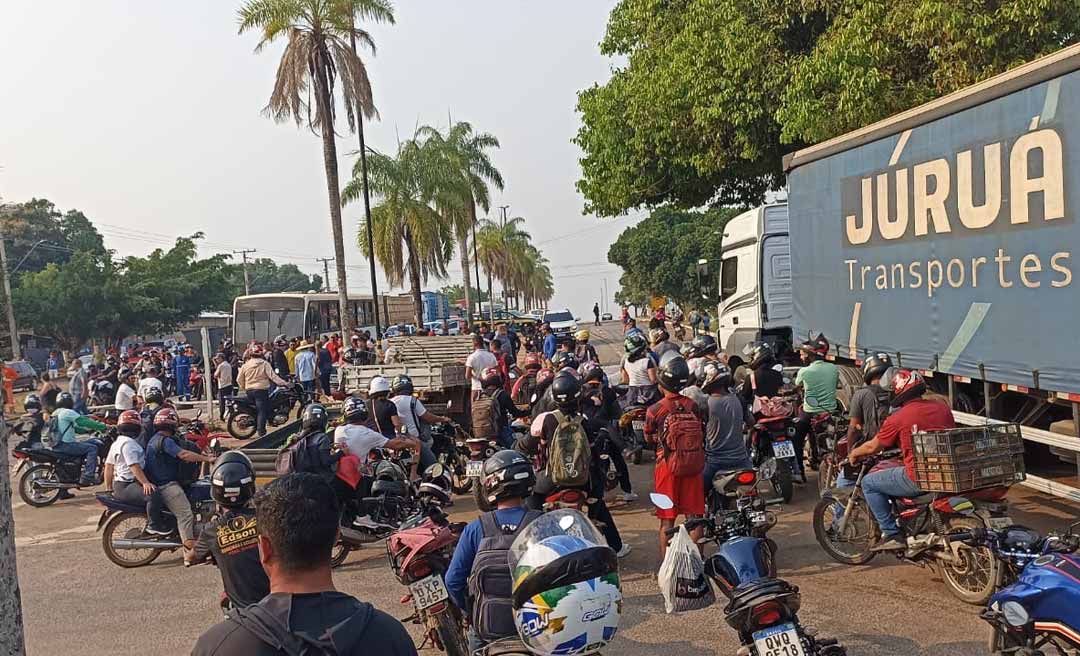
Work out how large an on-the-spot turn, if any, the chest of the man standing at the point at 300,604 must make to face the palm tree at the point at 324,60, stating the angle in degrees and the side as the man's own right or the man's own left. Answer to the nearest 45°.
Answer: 0° — they already face it

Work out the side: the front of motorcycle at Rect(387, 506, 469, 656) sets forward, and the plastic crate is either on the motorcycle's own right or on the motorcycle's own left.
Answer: on the motorcycle's own right

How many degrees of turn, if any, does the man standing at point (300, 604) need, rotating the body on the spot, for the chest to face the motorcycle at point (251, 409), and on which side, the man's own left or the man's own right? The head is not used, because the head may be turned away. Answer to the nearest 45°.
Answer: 0° — they already face it

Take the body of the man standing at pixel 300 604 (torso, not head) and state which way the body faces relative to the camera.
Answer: away from the camera

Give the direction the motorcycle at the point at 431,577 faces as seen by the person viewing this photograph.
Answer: facing away from the viewer

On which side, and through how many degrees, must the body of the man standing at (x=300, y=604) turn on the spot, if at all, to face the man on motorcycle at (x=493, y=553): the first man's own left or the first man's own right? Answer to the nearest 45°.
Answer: approximately 45° to the first man's own right

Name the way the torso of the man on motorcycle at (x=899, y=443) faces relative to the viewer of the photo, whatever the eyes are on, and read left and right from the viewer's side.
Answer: facing to the left of the viewer

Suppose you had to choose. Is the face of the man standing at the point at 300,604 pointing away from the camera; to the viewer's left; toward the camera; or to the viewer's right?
away from the camera

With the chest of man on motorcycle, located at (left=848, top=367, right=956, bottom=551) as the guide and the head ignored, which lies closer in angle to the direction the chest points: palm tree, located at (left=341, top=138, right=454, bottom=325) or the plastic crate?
the palm tree
